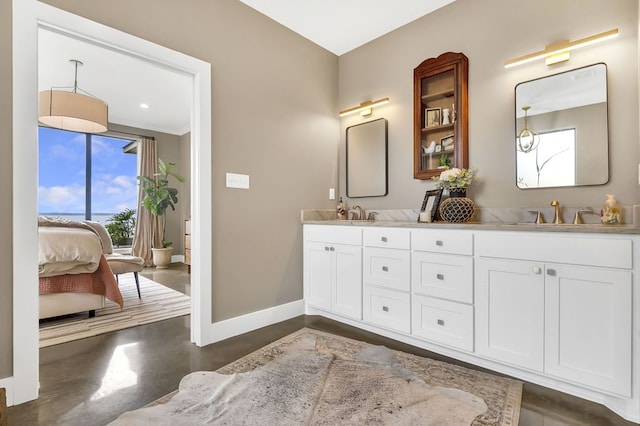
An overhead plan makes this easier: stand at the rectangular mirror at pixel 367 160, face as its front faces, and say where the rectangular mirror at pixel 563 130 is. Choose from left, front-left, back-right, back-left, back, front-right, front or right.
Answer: left

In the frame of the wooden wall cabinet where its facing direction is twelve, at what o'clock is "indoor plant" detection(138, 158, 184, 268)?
The indoor plant is roughly at 2 o'clock from the wooden wall cabinet.

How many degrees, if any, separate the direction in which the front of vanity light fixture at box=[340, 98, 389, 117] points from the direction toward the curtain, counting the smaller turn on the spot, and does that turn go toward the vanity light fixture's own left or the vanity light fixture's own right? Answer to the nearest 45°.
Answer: approximately 90° to the vanity light fixture's own right

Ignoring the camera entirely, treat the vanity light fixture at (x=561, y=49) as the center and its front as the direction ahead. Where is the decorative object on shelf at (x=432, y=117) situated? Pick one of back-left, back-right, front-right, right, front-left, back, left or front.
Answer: front-right

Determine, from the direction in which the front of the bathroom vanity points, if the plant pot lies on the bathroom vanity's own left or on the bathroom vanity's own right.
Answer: on the bathroom vanity's own right

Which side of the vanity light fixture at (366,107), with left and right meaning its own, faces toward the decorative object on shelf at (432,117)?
left

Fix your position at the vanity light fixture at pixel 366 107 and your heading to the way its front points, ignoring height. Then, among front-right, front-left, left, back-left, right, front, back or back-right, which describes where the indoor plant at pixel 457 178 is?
left
